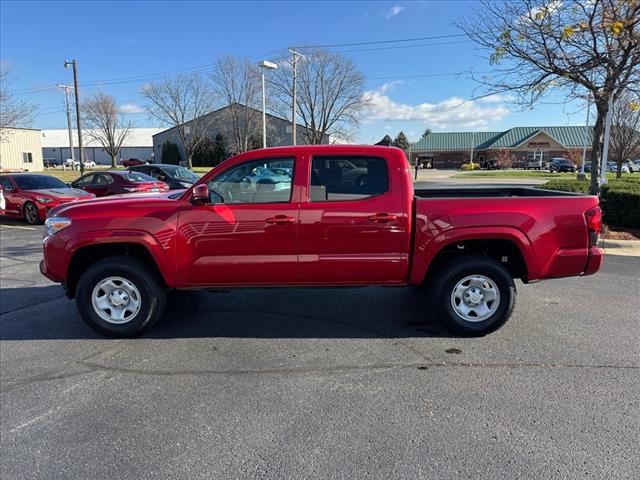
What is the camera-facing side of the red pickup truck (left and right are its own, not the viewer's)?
left

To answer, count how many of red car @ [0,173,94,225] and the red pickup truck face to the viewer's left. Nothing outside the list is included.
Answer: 1

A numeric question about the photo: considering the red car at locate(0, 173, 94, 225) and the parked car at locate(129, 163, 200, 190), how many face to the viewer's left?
0

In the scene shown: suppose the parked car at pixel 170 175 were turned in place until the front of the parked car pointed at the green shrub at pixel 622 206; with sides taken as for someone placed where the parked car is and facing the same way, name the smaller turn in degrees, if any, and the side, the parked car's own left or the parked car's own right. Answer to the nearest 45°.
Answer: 0° — it already faces it

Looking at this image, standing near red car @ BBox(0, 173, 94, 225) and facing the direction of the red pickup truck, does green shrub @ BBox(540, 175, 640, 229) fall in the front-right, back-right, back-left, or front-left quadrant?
front-left

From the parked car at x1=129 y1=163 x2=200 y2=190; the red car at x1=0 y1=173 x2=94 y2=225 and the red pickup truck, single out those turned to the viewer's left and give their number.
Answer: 1

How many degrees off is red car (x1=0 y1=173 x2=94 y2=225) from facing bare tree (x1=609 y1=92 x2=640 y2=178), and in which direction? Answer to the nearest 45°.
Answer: approximately 45° to its left

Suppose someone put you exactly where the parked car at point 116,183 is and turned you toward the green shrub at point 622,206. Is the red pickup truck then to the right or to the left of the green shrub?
right

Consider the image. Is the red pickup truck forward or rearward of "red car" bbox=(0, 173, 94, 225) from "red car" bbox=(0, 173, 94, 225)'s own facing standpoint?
forward

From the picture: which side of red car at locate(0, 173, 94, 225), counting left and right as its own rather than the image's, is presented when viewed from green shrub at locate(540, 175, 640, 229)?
front

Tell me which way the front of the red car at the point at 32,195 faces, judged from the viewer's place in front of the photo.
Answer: facing the viewer and to the right of the viewer

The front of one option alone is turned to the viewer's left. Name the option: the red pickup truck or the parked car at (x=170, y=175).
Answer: the red pickup truck

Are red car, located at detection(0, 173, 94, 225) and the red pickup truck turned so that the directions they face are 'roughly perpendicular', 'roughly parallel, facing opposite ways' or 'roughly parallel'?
roughly parallel, facing opposite ways

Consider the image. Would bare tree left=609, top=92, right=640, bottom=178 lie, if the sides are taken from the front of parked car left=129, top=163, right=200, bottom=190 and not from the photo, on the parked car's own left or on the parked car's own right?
on the parked car's own left
